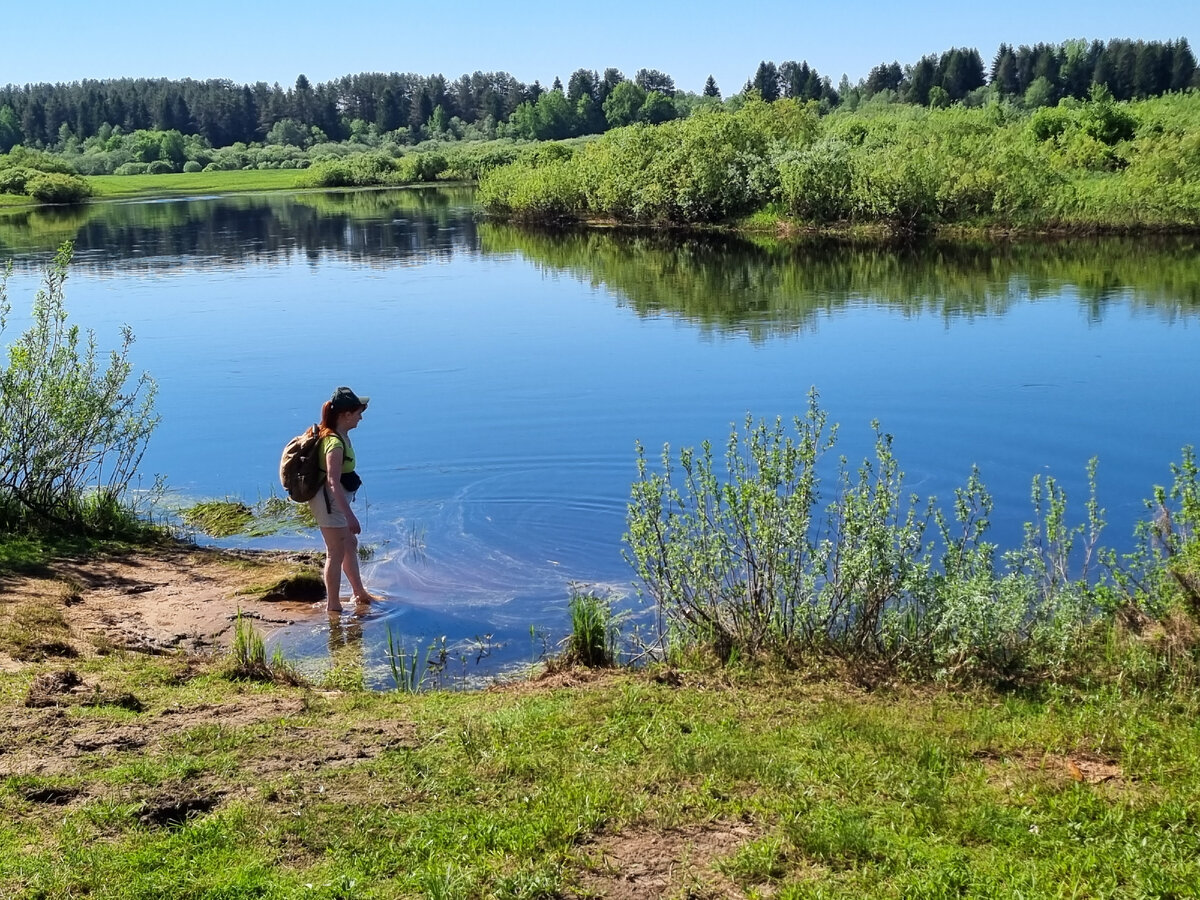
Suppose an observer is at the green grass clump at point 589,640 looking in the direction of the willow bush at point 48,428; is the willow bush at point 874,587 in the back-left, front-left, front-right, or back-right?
back-right

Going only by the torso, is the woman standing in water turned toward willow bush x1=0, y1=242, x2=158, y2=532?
no

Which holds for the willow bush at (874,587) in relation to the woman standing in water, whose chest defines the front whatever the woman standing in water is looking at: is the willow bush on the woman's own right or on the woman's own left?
on the woman's own right

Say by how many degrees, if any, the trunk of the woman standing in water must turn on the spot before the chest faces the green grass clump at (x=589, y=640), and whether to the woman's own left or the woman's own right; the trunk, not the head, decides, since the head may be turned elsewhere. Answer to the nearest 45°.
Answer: approximately 45° to the woman's own right

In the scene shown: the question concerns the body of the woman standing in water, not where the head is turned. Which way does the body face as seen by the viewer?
to the viewer's right

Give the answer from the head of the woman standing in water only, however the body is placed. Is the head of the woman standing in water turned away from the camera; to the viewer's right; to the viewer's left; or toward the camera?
to the viewer's right
